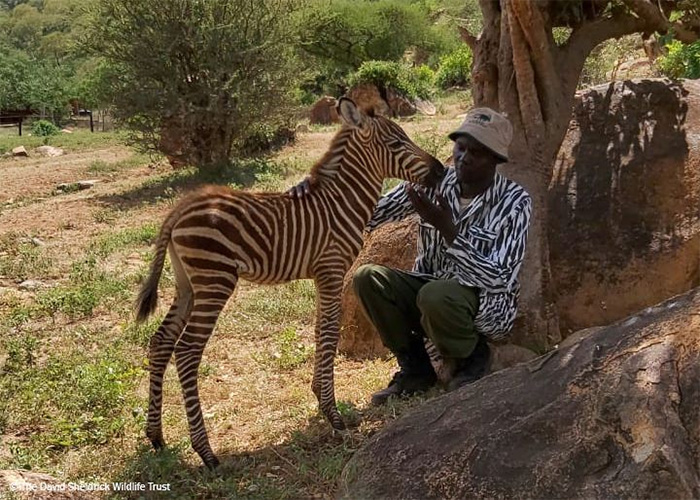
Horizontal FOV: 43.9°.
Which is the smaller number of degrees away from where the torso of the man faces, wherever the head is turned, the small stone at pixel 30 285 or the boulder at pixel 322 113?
the small stone

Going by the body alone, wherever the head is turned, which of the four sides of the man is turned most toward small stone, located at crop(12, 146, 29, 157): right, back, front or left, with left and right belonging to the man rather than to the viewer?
right

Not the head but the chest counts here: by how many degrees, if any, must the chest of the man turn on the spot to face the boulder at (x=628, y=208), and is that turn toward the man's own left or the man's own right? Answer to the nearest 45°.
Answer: approximately 180°

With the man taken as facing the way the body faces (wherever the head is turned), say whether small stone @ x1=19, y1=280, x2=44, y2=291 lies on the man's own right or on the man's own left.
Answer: on the man's own right

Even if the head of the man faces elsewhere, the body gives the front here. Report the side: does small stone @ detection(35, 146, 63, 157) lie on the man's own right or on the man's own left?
on the man's own right

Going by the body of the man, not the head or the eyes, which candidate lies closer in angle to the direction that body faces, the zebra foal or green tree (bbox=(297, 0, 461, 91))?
the zebra foal

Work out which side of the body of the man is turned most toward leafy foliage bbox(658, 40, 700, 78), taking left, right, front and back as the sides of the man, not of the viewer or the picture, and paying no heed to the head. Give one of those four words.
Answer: back

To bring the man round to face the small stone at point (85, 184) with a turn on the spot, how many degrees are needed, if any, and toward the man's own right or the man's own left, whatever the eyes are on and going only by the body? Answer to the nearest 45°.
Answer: approximately 90° to the man's own right

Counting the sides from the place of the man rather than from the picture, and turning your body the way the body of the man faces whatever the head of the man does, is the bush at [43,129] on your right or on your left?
on your right

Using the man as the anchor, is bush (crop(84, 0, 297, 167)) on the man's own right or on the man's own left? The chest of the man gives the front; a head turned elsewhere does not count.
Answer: on the man's own right

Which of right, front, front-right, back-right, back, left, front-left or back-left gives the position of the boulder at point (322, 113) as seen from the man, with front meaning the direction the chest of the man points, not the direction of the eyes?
back-right

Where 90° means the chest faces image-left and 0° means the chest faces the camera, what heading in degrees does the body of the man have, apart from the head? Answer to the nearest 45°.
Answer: approximately 45°

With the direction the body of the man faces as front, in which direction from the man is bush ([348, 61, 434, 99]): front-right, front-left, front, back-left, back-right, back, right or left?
back-right
